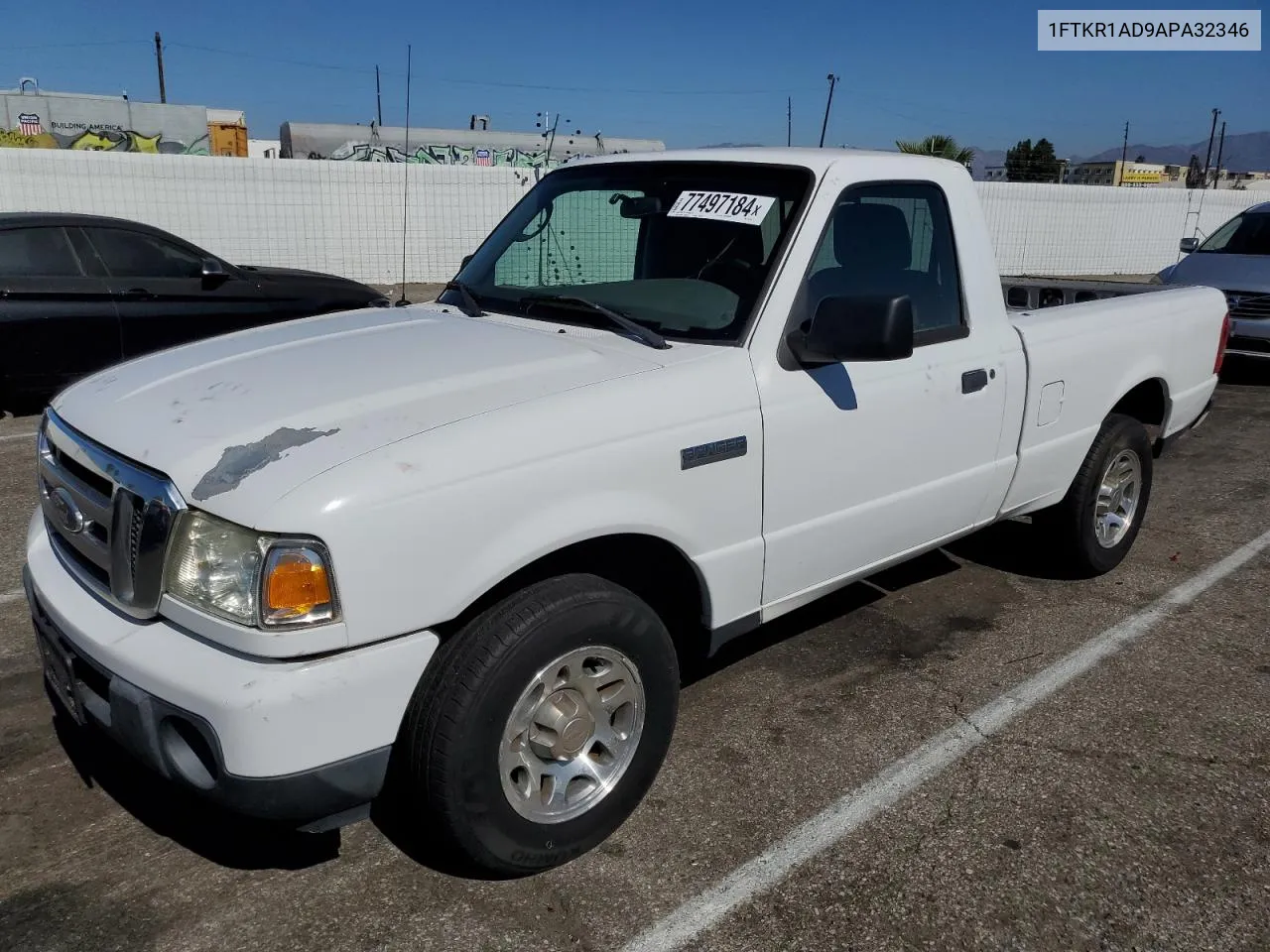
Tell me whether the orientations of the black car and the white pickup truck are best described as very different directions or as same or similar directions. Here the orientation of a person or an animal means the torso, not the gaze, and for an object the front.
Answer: very different directions

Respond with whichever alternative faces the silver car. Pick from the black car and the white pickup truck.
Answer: the black car

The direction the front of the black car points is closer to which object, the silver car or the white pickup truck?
the silver car

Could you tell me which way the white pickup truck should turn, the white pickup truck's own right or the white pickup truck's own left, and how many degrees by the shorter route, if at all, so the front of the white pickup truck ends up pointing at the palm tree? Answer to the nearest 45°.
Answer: approximately 135° to the white pickup truck's own right

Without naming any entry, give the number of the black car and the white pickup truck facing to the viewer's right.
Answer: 1

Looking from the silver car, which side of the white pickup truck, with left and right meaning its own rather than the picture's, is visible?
back

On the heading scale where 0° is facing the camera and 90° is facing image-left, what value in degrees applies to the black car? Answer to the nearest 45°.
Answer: approximately 270°

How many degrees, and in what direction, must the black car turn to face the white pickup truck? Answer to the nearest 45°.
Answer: approximately 90° to its right

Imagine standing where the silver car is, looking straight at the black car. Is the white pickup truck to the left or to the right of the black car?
left

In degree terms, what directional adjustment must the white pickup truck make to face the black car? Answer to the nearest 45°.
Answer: approximately 90° to its right

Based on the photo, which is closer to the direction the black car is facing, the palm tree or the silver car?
the silver car
